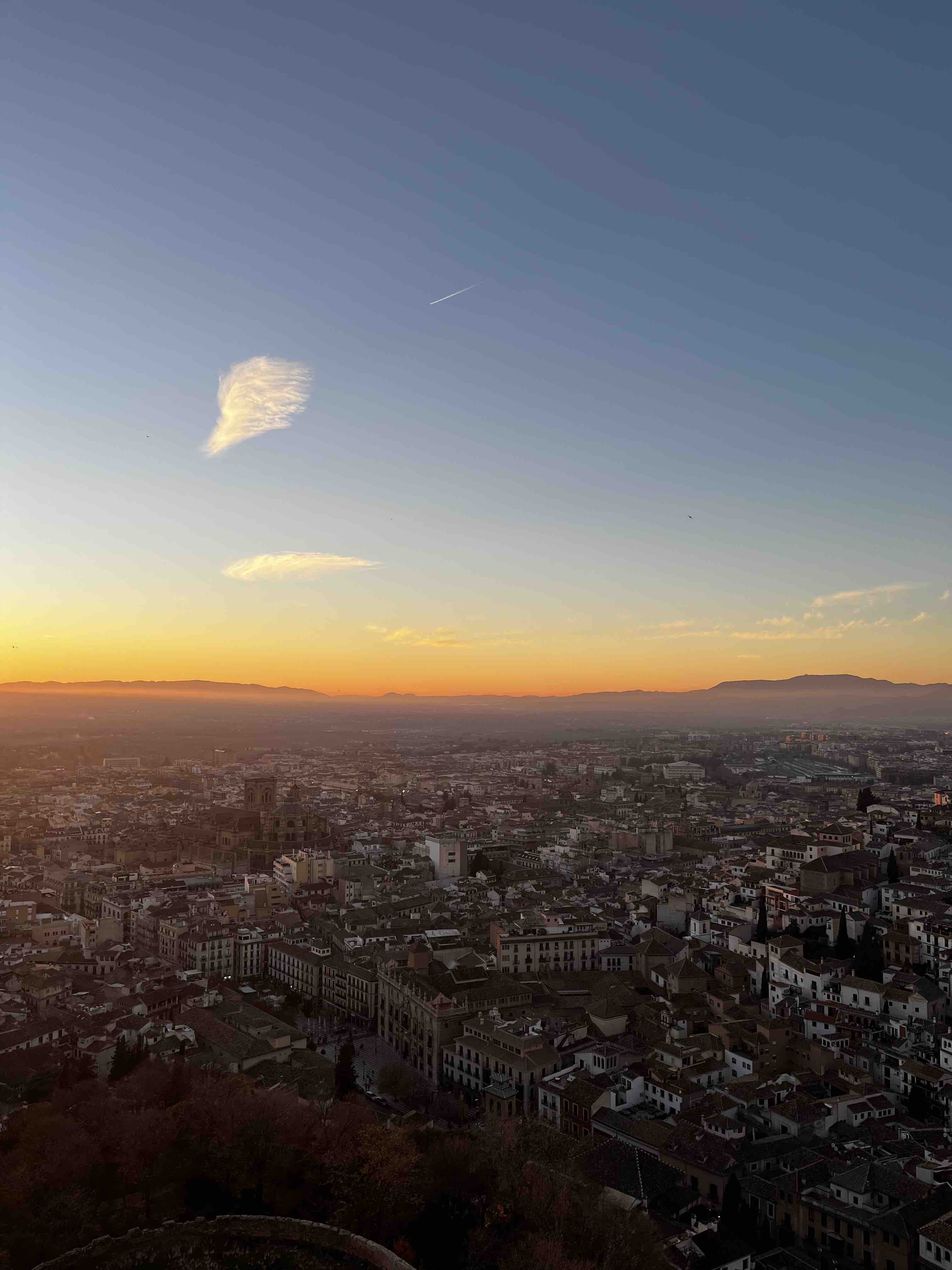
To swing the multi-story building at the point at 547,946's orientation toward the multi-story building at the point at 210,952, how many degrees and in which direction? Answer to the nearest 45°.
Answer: approximately 90° to its right

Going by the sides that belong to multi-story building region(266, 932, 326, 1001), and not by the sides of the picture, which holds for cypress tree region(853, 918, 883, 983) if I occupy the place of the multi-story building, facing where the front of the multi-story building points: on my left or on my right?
on my left

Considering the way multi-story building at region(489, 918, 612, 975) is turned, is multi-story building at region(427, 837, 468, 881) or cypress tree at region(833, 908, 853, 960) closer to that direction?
the cypress tree

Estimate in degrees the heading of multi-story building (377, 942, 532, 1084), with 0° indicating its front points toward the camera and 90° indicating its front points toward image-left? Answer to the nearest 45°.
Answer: approximately 45°

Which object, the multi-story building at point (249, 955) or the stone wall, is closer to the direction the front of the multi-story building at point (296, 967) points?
the stone wall

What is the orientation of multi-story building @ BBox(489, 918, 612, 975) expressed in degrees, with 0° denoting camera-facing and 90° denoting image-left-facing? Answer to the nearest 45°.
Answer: approximately 0°

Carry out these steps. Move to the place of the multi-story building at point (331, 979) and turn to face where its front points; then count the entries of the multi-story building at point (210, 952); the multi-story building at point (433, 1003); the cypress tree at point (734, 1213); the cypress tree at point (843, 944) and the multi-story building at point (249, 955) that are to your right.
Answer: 2

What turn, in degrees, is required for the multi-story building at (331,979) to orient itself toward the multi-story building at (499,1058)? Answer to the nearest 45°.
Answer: approximately 90° to its left

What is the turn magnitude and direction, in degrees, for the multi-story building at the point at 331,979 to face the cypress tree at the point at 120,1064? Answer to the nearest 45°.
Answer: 0° — it already faces it

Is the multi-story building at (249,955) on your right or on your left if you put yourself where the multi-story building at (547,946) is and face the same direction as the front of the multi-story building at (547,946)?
on your right

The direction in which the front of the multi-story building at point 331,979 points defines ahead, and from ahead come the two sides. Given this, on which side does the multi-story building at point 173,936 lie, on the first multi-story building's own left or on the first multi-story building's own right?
on the first multi-story building's own right
